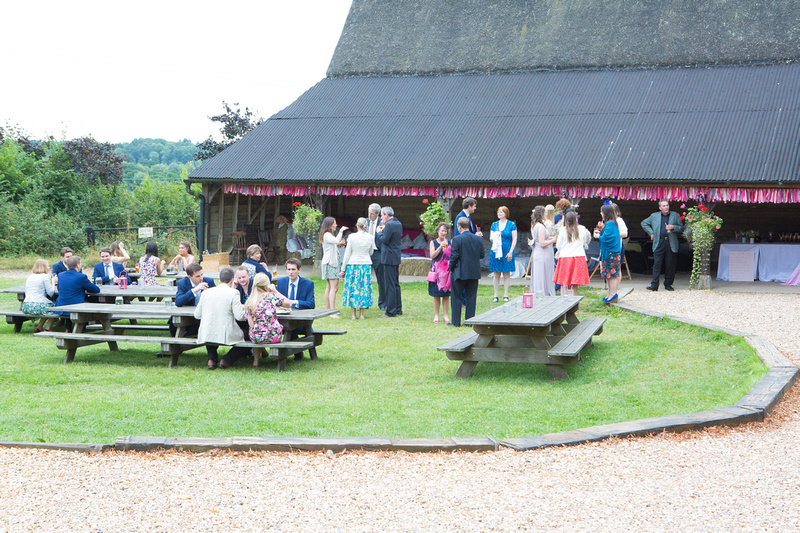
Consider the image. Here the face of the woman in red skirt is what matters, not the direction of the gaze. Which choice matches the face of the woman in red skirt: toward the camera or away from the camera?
away from the camera

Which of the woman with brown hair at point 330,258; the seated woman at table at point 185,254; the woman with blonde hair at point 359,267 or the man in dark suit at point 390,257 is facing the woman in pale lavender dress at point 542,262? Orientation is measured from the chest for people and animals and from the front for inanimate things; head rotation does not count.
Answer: the woman with brown hair at point 330,258

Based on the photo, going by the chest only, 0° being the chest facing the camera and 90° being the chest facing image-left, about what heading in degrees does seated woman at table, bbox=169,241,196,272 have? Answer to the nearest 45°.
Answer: approximately 45°

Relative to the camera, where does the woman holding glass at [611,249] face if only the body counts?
to the viewer's left

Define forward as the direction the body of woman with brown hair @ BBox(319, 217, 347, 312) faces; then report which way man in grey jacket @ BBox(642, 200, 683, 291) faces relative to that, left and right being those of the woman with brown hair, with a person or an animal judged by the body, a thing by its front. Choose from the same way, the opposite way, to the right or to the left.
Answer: to the right

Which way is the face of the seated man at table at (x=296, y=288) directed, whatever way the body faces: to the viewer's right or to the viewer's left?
to the viewer's left

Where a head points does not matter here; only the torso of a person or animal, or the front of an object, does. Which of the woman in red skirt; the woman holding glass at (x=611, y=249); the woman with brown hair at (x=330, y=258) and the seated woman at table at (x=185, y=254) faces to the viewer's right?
the woman with brown hair

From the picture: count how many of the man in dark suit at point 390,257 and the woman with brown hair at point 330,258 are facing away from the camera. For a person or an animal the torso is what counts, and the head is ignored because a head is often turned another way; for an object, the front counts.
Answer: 0

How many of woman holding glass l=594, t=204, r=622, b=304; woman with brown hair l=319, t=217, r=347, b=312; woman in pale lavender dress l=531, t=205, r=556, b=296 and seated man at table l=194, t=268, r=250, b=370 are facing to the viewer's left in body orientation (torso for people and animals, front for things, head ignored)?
1

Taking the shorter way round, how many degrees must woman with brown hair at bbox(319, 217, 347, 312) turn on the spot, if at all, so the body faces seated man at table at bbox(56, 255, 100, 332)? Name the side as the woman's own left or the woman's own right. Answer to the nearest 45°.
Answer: approximately 135° to the woman's own right

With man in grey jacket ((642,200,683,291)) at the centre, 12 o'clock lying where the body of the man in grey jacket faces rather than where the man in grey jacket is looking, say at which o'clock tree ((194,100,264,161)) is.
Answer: The tree is roughly at 4 o'clock from the man in grey jacket.

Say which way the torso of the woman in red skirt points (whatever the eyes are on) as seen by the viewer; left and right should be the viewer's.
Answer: facing away from the viewer

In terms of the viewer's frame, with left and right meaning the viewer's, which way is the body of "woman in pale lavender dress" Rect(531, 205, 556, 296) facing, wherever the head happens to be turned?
facing to the right of the viewer

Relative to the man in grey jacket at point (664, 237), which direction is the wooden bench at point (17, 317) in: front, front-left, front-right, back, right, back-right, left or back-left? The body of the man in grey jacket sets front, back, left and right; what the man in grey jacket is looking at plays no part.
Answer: front-right

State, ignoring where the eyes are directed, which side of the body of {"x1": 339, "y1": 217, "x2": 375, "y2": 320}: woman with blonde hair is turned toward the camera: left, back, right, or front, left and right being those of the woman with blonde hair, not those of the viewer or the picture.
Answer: back

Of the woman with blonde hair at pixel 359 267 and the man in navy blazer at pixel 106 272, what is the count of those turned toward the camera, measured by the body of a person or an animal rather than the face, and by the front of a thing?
1

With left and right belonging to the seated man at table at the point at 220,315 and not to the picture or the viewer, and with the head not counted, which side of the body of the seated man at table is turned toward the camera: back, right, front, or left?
back

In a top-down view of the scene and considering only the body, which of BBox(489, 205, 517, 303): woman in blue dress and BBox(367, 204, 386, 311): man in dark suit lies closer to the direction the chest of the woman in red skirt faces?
the woman in blue dress
